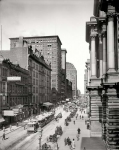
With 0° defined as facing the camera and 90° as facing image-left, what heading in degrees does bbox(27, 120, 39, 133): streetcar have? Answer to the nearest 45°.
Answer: approximately 45°
